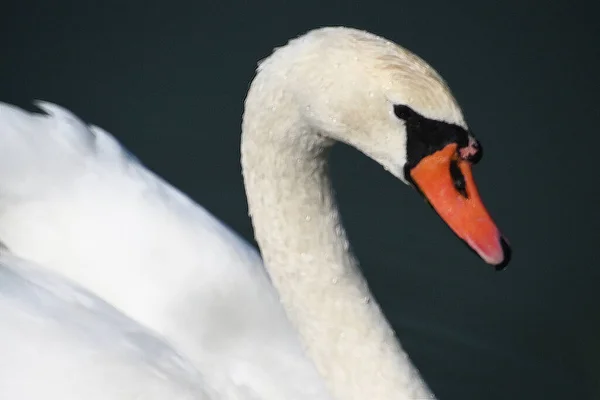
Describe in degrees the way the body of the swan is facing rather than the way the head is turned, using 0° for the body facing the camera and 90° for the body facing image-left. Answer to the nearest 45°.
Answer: approximately 270°
